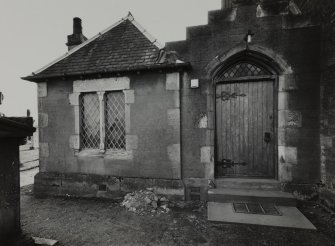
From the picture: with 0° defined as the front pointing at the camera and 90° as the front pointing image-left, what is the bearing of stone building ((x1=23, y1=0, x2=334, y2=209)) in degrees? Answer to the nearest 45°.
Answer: approximately 0°
